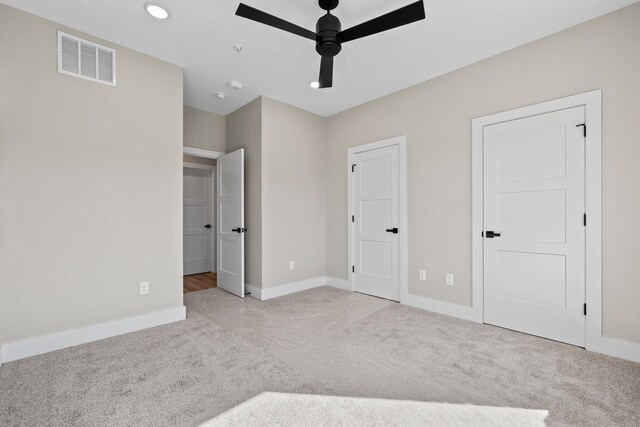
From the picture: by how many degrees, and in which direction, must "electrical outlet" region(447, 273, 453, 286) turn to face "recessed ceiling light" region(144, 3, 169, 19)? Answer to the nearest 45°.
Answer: approximately 45° to its right

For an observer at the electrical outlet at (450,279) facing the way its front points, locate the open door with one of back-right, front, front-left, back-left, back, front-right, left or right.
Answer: right

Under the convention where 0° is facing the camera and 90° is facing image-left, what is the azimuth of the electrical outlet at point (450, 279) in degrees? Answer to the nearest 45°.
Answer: approximately 0°

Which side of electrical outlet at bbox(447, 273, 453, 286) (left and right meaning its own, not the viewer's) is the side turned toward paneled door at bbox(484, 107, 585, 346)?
left

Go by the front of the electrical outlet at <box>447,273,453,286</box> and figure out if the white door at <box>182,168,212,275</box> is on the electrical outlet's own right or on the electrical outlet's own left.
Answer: on the electrical outlet's own right
